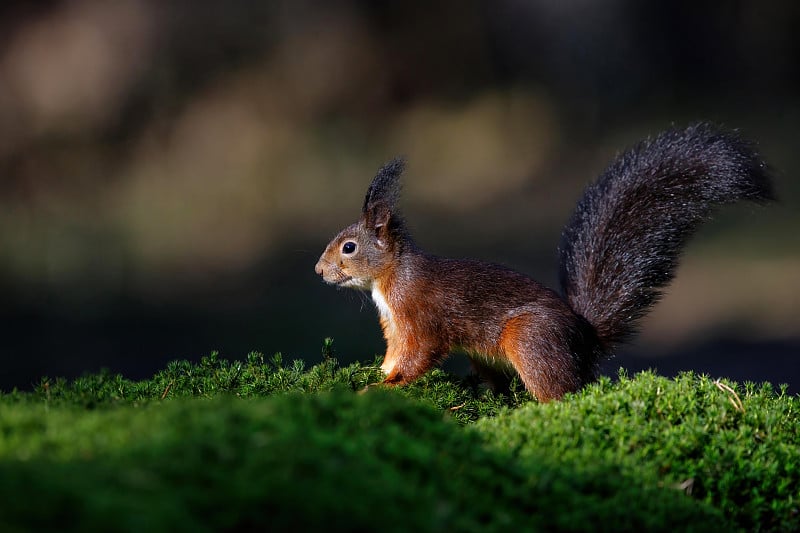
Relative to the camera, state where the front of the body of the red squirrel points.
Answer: to the viewer's left
